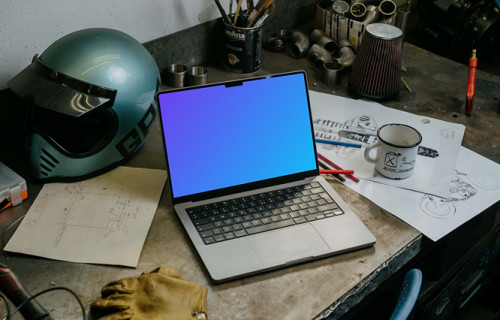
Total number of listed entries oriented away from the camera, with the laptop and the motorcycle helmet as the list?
0

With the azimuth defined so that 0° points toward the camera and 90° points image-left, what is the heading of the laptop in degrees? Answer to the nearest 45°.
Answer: approximately 315°

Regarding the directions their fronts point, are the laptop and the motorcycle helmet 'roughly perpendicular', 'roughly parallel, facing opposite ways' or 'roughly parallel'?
roughly perpendicular

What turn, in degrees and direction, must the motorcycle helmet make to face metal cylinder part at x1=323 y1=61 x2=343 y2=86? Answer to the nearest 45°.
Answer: approximately 135° to its left

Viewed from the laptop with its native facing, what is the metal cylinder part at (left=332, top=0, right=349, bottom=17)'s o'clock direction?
The metal cylinder part is roughly at 8 o'clock from the laptop.

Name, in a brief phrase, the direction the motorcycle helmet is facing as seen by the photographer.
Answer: facing the viewer and to the left of the viewer

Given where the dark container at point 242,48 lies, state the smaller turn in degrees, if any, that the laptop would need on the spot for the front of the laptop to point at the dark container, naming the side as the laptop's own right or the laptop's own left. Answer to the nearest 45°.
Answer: approximately 135° to the laptop's own left

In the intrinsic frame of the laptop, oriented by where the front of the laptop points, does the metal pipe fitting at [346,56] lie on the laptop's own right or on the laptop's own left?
on the laptop's own left
